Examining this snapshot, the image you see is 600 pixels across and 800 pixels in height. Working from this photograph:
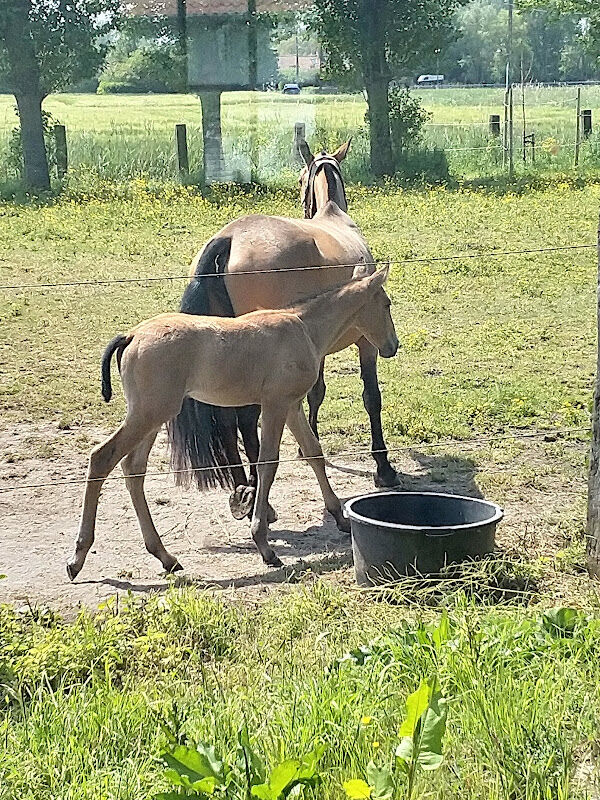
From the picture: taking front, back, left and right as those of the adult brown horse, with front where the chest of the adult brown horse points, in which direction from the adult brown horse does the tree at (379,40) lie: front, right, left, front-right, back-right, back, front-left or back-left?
front-left

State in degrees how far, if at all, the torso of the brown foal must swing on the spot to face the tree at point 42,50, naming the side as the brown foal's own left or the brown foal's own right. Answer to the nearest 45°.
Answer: approximately 90° to the brown foal's own left

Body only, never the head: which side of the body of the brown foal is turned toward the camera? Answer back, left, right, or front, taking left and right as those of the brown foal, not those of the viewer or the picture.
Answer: right

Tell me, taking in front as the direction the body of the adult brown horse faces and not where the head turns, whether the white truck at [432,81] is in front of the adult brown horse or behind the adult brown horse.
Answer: in front

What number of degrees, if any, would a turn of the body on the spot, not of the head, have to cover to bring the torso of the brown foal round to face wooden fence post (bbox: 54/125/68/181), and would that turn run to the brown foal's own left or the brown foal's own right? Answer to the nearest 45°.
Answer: approximately 90° to the brown foal's own left

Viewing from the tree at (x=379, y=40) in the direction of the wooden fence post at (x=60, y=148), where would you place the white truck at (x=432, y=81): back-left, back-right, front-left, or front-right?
back-right

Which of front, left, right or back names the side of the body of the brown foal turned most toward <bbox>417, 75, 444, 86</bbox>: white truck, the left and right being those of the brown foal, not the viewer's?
left

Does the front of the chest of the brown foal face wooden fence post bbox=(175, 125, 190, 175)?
no

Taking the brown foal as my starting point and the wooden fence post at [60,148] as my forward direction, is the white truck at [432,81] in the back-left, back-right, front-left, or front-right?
front-right

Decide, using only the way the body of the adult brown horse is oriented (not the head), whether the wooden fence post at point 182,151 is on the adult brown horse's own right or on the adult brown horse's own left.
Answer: on the adult brown horse's own left

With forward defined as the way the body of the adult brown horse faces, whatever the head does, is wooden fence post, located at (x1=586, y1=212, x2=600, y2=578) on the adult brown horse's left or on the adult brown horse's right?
on the adult brown horse's right

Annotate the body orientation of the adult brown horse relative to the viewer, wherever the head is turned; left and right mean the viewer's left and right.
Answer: facing away from the viewer and to the right of the viewer

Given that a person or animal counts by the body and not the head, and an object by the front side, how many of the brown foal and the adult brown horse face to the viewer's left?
0

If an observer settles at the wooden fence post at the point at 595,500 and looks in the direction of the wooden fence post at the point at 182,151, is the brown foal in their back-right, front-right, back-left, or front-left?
front-left

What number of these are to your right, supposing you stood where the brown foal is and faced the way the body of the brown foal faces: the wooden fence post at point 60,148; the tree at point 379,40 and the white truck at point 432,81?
0

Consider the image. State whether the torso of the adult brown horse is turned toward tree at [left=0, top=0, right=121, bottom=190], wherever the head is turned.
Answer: no

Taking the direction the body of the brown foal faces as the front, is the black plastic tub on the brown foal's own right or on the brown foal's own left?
on the brown foal's own right
